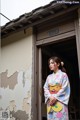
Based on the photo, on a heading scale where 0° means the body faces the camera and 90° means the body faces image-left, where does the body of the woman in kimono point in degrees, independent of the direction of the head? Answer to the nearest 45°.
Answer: approximately 45°
